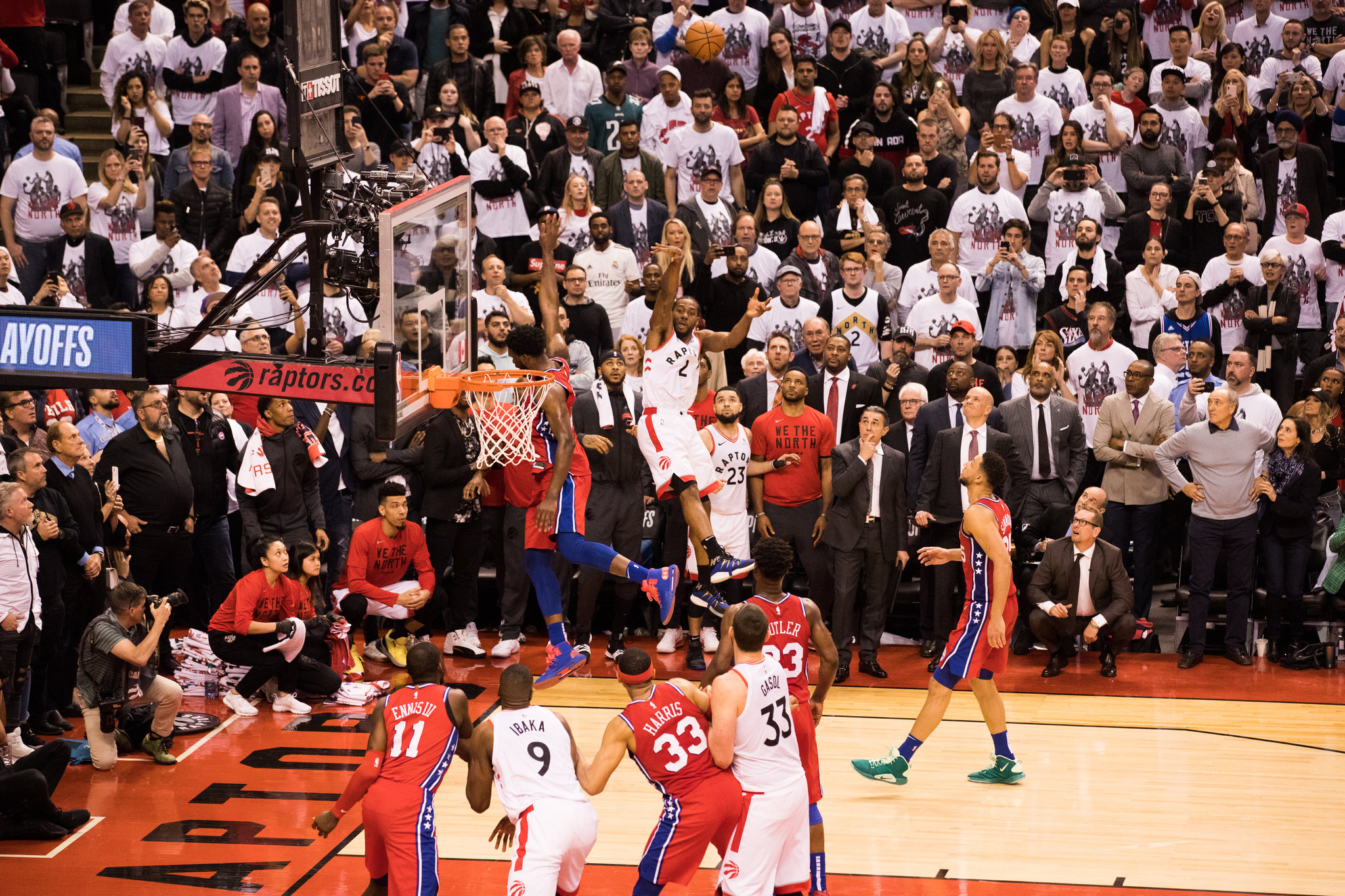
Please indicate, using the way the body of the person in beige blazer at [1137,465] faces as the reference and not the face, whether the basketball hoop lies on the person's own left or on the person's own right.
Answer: on the person's own right

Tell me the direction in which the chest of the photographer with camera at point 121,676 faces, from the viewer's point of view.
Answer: to the viewer's right

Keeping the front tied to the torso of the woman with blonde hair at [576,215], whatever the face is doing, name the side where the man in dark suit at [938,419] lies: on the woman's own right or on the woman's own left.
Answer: on the woman's own left

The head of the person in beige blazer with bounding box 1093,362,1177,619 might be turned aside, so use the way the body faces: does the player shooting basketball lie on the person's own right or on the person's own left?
on the person's own right

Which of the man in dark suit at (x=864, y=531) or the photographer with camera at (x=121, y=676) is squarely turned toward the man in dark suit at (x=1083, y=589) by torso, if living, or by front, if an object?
the photographer with camera
